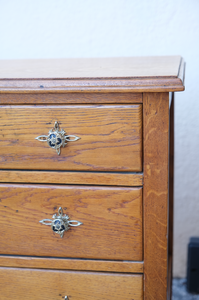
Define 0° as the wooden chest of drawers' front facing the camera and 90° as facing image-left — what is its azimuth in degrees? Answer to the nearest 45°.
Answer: approximately 0°

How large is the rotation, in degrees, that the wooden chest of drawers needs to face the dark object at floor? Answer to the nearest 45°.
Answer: approximately 135° to its left
